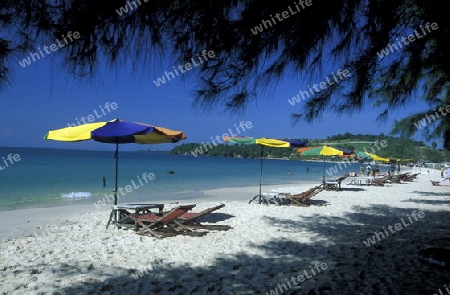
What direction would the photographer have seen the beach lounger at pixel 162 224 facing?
facing to the left of the viewer
